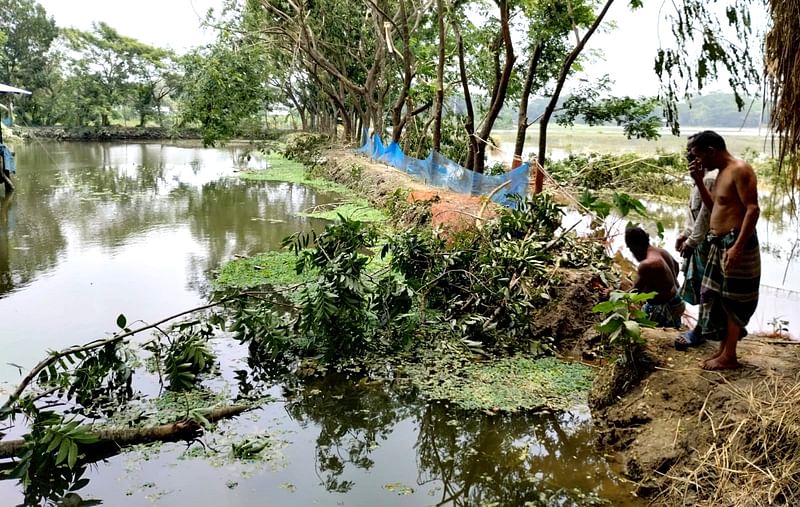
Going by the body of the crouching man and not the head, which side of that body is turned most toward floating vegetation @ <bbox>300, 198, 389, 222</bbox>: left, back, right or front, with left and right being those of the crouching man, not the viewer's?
front

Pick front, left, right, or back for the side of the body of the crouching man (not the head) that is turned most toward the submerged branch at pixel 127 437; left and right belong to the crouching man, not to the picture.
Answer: left

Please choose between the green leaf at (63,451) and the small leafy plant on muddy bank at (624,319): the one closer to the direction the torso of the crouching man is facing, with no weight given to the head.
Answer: the green leaf

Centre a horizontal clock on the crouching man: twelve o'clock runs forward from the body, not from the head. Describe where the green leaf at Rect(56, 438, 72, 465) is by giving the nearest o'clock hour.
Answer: The green leaf is roughly at 9 o'clock from the crouching man.

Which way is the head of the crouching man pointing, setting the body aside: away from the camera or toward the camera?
away from the camera

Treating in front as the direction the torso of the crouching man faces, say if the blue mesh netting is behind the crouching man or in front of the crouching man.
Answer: in front

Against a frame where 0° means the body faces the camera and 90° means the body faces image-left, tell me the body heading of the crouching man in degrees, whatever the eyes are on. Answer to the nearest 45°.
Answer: approximately 135°

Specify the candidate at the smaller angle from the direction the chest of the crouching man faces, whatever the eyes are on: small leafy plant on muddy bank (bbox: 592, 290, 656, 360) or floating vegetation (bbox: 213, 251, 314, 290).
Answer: the floating vegetation

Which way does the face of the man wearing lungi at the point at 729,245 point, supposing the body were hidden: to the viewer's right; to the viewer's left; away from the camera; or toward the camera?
to the viewer's left

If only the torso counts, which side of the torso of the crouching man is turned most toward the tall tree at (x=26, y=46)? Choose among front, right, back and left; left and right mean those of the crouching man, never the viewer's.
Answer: front

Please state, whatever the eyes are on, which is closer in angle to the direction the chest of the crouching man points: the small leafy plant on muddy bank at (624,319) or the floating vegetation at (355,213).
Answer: the floating vegetation

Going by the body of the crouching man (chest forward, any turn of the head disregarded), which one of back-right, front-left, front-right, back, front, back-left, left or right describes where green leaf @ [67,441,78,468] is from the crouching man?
left
